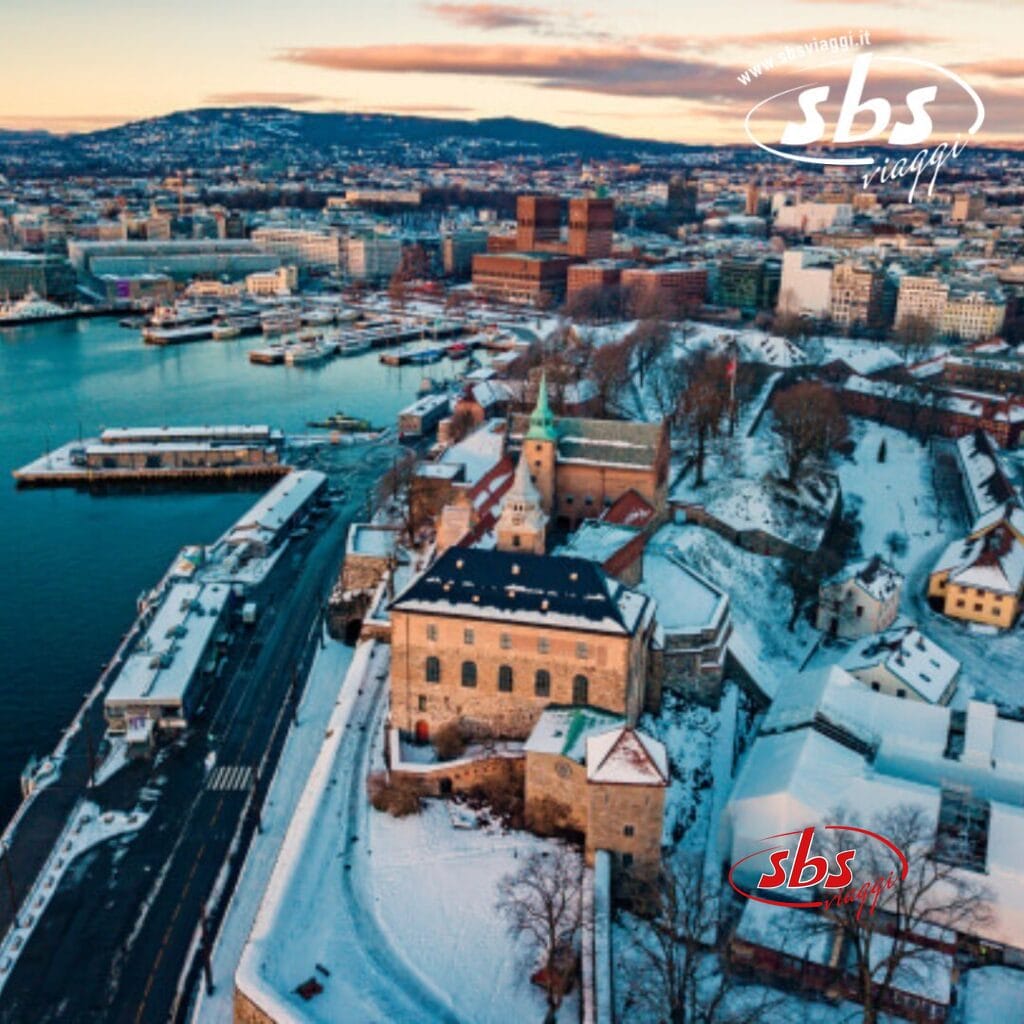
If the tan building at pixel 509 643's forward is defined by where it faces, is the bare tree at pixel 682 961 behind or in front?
in front

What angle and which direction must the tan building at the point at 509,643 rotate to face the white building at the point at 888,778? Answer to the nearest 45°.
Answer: approximately 90° to its left

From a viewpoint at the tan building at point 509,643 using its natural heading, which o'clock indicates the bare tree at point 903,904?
The bare tree is roughly at 10 o'clock from the tan building.

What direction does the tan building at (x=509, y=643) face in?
toward the camera

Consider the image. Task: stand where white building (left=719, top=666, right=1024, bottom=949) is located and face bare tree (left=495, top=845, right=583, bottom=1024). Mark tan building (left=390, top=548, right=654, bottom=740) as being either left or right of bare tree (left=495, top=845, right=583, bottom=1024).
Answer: right

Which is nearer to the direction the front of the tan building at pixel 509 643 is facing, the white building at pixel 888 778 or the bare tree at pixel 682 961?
the bare tree

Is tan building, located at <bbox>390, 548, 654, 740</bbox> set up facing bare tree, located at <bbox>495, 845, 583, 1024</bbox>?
yes

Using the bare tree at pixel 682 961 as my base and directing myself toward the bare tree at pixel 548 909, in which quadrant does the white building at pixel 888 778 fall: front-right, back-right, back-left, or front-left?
back-right
